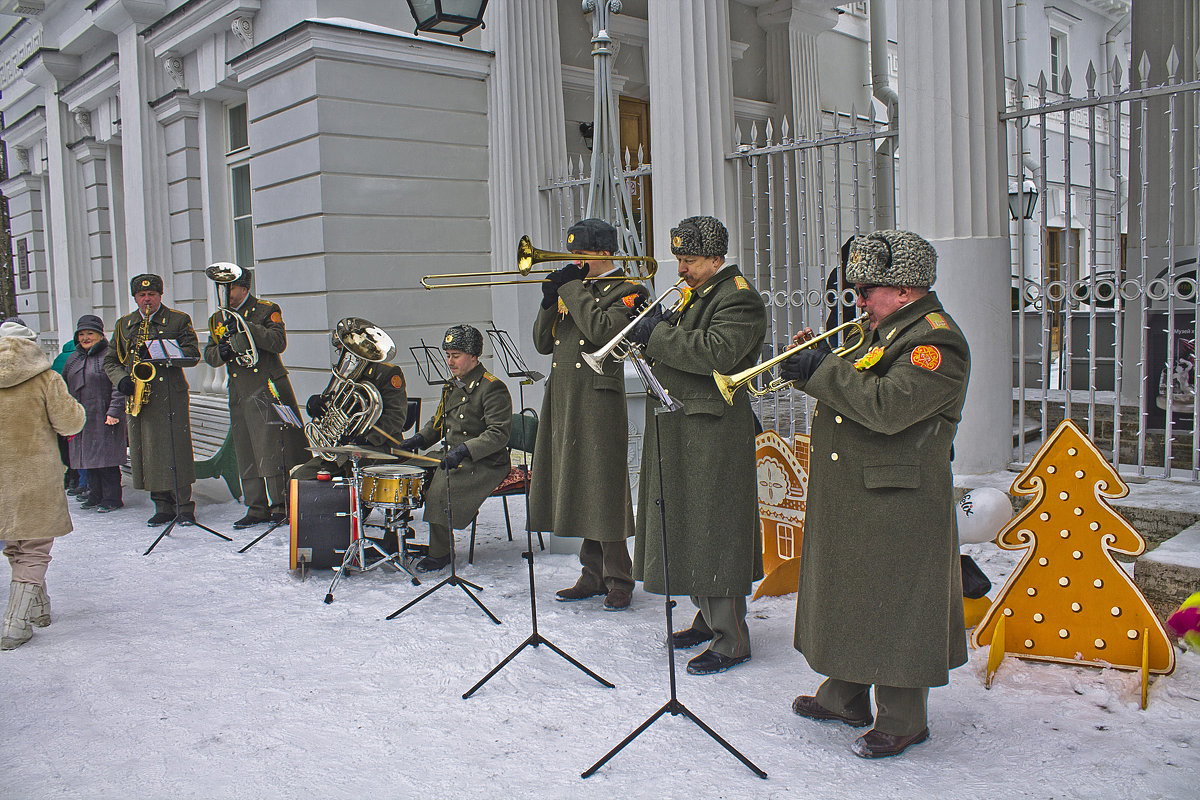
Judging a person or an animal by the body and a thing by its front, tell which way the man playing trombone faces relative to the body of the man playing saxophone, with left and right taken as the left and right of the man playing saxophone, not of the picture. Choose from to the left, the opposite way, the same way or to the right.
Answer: to the right

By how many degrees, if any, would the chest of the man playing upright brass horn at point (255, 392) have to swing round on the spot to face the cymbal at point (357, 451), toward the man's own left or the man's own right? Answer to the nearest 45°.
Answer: approximately 45° to the man's own left

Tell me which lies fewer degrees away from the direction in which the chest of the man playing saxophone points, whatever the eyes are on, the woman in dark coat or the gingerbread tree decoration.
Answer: the gingerbread tree decoration

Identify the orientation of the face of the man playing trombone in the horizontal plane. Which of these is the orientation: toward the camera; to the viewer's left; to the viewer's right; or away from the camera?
to the viewer's left

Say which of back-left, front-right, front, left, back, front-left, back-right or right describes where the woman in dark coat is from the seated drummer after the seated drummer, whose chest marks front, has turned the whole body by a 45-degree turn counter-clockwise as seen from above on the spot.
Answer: back-right

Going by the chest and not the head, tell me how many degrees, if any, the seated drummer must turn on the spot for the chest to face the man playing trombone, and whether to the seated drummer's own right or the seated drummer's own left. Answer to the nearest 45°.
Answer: approximately 90° to the seated drummer's own left

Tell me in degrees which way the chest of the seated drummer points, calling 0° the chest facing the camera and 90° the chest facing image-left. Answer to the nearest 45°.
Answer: approximately 45°

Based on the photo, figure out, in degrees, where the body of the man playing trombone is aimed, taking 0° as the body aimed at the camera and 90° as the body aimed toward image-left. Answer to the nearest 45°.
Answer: approximately 45°

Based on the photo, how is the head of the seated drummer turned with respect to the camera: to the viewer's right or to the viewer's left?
to the viewer's left
